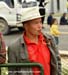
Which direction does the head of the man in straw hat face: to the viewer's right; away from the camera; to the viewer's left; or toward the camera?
to the viewer's right

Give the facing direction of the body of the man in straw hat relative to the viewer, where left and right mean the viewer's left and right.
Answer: facing the viewer and to the right of the viewer

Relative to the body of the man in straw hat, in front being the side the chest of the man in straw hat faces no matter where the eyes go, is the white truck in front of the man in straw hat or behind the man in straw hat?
behind
